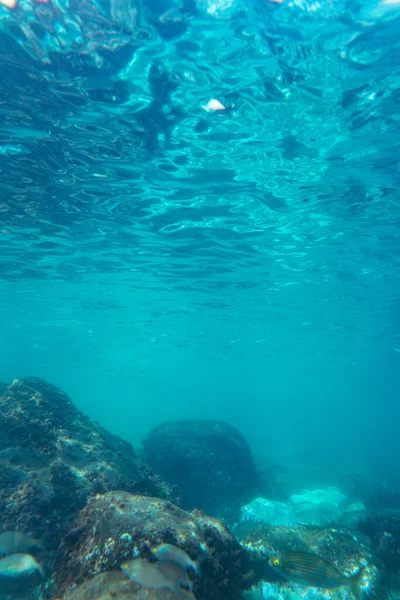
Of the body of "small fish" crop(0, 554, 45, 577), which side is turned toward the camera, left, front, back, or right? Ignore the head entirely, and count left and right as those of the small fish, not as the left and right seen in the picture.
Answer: left

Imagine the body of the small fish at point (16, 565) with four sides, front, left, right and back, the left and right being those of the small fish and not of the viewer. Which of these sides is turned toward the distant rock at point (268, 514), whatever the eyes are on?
back

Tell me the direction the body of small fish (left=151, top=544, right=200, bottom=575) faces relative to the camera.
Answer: to the viewer's left

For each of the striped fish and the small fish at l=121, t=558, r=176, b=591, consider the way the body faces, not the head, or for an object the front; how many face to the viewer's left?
2

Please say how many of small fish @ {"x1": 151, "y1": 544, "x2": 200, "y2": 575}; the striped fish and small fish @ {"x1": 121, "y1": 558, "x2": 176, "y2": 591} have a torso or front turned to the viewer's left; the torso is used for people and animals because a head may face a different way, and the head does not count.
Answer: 3

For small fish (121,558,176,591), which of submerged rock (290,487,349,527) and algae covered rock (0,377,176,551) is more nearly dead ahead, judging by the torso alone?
the algae covered rock

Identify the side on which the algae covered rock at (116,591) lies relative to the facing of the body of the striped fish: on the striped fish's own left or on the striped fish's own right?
on the striped fish's own left

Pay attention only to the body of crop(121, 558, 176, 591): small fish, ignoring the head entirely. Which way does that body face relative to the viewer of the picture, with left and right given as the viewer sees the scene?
facing to the left of the viewer

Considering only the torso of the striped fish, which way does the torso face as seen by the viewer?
to the viewer's left
